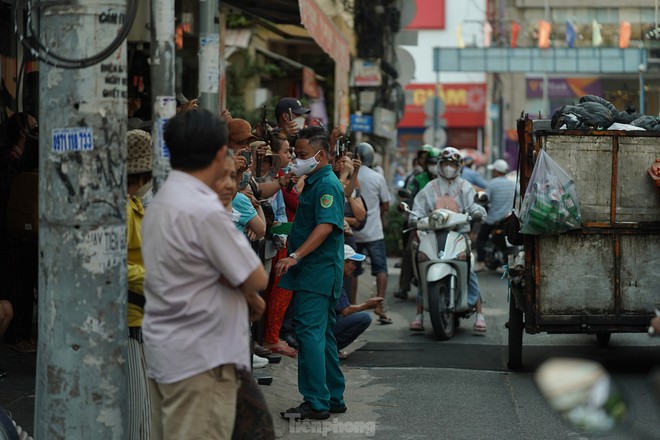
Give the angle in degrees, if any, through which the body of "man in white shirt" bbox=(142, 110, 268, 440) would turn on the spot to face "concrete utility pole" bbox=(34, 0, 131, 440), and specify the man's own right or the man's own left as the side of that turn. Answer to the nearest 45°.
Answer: approximately 90° to the man's own left

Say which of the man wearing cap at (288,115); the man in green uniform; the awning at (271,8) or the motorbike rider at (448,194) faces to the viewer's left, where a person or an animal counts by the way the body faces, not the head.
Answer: the man in green uniform

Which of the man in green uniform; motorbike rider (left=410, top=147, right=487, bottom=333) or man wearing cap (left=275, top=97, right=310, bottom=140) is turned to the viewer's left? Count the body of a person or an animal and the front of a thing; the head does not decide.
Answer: the man in green uniform

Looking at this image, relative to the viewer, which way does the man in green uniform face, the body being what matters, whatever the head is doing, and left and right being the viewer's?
facing to the left of the viewer

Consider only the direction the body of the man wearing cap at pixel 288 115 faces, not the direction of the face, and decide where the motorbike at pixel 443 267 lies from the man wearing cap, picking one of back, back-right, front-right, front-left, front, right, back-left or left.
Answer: front-left

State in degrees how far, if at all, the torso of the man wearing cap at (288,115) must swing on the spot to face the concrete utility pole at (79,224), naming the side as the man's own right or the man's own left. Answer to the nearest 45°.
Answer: approximately 90° to the man's own right

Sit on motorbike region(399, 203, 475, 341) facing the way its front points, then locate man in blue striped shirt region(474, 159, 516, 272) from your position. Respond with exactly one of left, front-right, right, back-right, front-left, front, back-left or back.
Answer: back

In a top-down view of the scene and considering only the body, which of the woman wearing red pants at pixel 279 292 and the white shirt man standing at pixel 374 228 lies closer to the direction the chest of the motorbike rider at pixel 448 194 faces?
the woman wearing red pants

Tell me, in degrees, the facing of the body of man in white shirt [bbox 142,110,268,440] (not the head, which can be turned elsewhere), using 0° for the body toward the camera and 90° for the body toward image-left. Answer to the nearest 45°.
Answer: approximately 225°
